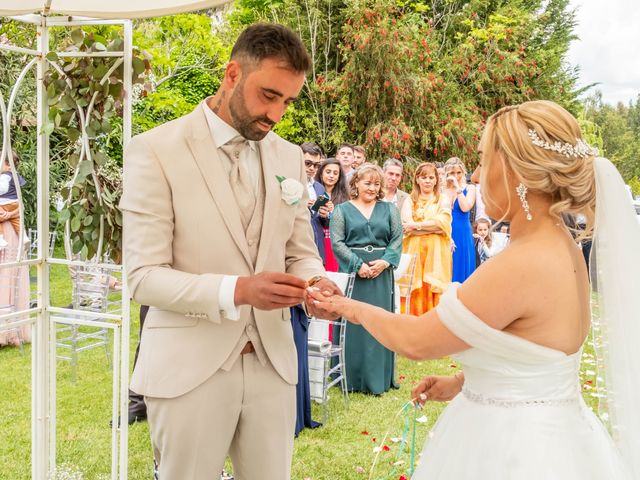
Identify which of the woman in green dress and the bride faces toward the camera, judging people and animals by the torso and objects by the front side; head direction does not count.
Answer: the woman in green dress

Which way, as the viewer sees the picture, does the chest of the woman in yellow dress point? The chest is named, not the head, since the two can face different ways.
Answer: toward the camera

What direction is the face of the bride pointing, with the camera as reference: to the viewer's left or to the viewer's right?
to the viewer's left

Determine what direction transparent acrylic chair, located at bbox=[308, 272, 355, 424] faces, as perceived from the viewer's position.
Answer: facing the viewer and to the left of the viewer

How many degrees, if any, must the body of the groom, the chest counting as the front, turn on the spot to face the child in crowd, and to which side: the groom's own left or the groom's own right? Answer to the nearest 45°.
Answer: approximately 90° to the groom's own left

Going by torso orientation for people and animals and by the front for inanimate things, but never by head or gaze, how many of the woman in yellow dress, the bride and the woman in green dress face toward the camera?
2

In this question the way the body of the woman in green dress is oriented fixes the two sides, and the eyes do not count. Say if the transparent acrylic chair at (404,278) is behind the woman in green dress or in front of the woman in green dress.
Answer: behind

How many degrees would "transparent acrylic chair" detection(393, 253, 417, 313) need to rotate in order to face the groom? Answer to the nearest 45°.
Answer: approximately 45° to its left

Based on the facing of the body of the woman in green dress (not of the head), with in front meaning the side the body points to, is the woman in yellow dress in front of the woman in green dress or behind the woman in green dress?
behind

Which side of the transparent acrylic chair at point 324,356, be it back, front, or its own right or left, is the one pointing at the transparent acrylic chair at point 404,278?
back

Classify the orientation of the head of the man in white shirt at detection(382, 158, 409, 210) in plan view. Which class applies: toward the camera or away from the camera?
toward the camera

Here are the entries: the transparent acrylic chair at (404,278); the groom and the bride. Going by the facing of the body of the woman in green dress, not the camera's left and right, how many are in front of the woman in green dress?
2

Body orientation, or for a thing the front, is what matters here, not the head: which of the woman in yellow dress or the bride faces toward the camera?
the woman in yellow dress

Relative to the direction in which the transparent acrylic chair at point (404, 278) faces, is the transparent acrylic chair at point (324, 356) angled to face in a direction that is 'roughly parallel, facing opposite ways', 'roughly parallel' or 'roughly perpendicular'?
roughly parallel

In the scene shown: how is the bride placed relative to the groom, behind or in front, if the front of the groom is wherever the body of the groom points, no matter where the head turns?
in front

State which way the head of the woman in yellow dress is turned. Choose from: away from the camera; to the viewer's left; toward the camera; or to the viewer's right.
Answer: toward the camera

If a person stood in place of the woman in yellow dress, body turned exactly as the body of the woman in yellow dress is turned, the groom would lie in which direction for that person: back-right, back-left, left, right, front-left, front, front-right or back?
front

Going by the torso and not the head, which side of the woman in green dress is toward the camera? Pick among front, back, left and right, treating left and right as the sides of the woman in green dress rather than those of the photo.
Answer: front
